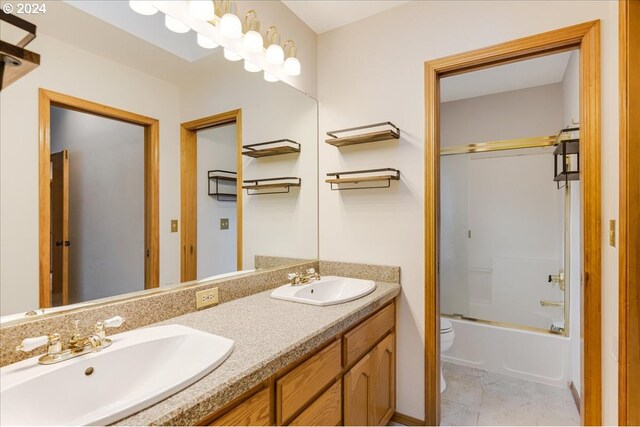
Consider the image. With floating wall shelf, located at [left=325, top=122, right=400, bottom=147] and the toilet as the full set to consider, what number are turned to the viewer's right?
1

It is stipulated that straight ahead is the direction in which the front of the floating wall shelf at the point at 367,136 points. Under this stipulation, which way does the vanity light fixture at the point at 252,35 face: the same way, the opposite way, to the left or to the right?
to the left

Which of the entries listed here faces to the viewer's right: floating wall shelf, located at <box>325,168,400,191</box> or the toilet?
the toilet

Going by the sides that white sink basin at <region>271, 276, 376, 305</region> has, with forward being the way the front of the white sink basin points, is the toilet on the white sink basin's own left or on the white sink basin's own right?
on the white sink basin's own left

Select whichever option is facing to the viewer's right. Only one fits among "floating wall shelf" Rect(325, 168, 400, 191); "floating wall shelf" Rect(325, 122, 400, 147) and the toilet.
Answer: the toilet

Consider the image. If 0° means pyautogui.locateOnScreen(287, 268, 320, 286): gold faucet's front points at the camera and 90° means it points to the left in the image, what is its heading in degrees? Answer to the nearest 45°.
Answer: approximately 315°

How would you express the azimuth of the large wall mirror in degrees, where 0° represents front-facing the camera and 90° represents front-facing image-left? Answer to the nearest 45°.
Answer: approximately 315°

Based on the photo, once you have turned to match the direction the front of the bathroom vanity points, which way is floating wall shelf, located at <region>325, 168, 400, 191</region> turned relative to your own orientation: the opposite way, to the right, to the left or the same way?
to the right

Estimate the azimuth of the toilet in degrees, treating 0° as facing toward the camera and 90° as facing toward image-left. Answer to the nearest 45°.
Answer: approximately 270°

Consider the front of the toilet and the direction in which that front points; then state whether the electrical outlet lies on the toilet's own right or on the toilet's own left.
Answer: on the toilet's own right
